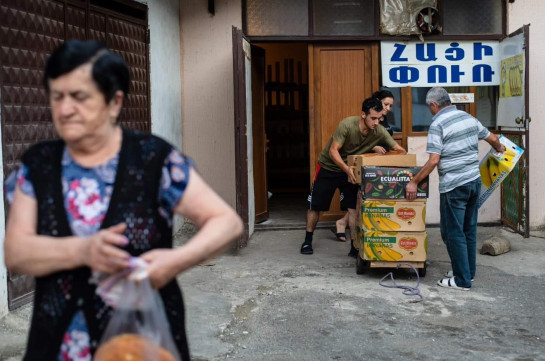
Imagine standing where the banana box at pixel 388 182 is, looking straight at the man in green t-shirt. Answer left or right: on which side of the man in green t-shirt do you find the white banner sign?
right

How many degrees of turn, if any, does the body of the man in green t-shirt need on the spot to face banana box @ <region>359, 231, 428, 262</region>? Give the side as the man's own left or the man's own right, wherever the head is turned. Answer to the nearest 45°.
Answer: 0° — they already face it

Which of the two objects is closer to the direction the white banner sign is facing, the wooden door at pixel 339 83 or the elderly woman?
the elderly woman

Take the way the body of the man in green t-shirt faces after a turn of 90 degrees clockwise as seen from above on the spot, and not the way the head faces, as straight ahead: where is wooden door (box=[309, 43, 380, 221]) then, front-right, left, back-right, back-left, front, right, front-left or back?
back-right

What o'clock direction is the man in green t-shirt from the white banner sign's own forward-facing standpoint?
The man in green t-shirt is roughly at 1 o'clock from the white banner sign.

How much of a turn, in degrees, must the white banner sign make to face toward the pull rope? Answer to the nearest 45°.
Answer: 0° — it already faces it

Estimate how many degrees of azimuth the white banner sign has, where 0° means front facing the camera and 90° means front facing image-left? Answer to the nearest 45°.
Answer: approximately 0°

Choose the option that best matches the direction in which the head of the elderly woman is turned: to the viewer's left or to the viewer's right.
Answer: to the viewer's left

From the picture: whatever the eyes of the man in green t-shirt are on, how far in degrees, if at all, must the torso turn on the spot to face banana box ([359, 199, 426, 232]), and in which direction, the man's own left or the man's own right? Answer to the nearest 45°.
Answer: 0° — they already face it

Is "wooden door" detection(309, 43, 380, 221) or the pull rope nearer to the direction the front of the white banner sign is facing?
the pull rope

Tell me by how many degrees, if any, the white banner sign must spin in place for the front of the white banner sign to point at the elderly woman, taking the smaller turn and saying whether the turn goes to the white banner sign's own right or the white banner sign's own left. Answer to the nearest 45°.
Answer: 0° — it already faces them
